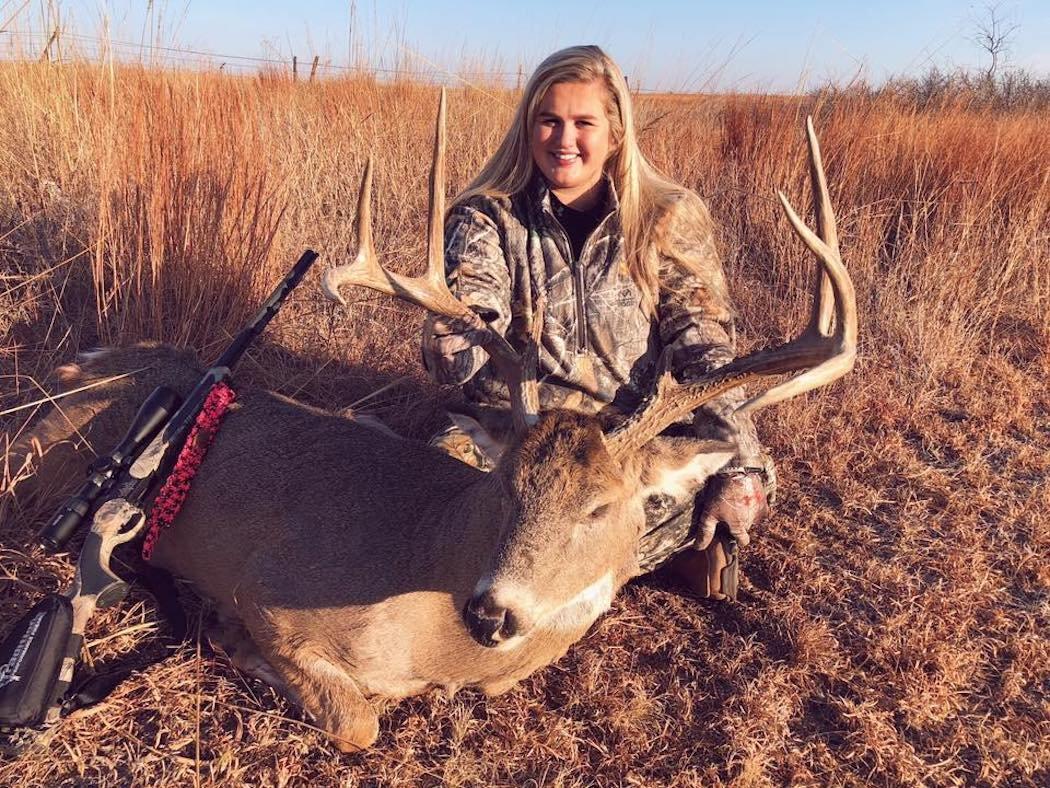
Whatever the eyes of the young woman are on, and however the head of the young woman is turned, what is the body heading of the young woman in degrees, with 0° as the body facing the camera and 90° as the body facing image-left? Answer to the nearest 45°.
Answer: approximately 0°

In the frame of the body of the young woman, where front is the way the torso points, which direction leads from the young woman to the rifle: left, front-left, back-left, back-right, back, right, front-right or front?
front-right

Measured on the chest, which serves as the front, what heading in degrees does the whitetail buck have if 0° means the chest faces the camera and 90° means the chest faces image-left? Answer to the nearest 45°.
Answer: approximately 315°
